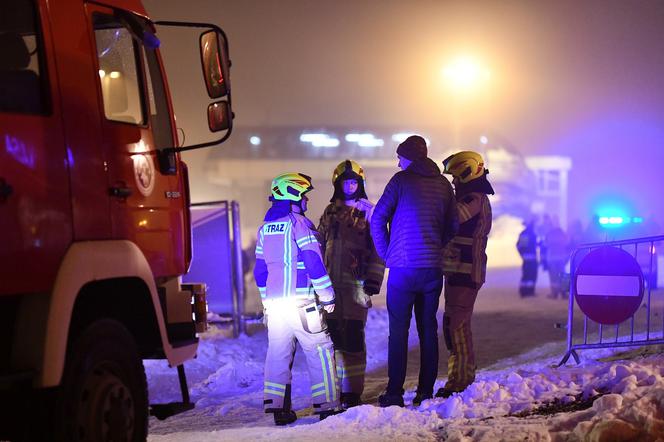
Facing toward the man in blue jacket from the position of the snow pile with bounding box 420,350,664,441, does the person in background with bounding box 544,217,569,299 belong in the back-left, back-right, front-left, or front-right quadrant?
front-right

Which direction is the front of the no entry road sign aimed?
toward the camera

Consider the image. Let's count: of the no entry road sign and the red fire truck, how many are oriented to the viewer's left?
0

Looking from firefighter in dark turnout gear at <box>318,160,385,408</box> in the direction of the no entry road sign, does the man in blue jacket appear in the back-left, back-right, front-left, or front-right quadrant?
front-right

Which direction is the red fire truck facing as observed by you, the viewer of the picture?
facing away from the viewer and to the right of the viewer

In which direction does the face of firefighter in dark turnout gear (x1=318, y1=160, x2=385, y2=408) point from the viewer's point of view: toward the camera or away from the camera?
toward the camera

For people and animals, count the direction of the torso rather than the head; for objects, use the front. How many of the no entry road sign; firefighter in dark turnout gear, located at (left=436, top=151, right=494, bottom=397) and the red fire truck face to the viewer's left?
1

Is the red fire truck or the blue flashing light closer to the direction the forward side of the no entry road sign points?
the red fire truck

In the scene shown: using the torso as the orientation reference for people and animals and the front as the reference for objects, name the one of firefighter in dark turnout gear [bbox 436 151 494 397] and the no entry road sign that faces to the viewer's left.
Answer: the firefighter in dark turnout gear

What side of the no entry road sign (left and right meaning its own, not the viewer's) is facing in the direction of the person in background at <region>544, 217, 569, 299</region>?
back

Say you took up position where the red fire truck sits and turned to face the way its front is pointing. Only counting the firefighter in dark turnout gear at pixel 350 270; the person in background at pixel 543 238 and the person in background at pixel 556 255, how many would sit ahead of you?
3

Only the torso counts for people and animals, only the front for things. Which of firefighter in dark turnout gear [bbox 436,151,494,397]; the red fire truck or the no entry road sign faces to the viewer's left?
the firefighter in dark turnout gear

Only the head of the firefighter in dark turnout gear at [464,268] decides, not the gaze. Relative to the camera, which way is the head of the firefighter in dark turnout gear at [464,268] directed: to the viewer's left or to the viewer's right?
to the viewer's left

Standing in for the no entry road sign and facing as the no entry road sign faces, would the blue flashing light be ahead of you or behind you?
behind

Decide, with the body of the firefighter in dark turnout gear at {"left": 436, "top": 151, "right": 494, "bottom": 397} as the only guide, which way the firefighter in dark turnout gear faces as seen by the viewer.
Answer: to the viewer's left

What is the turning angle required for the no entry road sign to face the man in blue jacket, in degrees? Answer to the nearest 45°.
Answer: approximately 45° to its right

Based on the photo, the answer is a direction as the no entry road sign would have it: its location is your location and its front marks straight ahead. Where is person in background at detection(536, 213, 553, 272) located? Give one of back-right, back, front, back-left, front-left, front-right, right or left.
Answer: back

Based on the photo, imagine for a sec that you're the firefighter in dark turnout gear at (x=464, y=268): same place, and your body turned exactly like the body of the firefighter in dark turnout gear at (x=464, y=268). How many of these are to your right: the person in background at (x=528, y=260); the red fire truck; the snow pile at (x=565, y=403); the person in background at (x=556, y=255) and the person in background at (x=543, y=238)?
3
